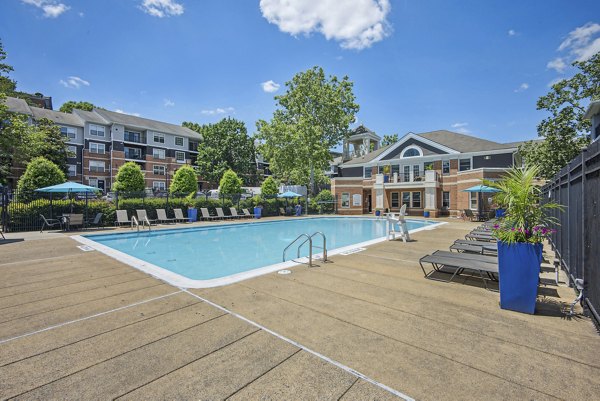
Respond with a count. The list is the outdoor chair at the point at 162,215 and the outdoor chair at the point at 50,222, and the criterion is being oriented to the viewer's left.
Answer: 0

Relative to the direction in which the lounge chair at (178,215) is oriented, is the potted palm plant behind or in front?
in front

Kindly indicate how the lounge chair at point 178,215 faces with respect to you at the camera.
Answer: facing the viewer and to the right of the viewer

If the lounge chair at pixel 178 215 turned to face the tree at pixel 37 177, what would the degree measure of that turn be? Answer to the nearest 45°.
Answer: approximately 135° to its right

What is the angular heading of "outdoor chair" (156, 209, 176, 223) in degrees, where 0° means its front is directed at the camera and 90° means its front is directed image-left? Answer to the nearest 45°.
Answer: approximately 315°

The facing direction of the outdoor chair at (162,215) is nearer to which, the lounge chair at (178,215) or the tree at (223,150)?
the lounge chair

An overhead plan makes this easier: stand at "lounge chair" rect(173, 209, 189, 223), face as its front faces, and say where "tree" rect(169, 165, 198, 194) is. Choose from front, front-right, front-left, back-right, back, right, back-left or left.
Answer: back-left
